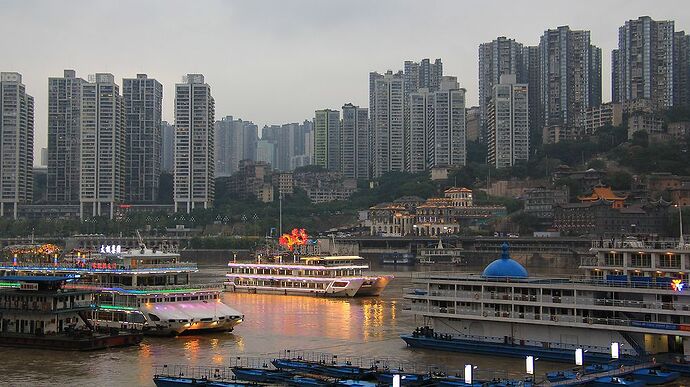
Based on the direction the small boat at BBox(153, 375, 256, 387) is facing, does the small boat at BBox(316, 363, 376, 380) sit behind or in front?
behind

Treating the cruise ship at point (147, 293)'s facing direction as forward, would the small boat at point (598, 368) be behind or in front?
in front

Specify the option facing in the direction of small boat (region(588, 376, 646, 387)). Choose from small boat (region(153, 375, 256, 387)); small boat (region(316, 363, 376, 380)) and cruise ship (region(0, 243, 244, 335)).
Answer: the cruise ship

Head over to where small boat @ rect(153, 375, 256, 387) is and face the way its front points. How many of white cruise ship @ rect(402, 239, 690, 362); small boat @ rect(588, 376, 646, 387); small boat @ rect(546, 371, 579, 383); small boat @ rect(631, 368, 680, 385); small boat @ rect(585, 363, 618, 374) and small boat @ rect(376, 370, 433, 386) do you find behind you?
6

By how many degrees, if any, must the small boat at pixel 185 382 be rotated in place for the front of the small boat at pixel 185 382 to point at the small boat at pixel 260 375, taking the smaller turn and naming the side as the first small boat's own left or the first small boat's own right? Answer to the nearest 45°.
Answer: approximately 180°

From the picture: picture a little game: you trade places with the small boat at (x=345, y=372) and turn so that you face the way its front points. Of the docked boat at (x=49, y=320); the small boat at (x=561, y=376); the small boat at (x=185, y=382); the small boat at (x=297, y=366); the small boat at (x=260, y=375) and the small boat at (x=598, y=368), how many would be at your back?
2

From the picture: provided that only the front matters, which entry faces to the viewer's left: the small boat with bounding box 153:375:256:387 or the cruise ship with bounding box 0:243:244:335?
the small boat

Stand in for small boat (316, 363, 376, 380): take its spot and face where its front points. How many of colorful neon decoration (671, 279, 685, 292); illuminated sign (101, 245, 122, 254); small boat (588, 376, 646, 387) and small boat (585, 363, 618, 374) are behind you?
3

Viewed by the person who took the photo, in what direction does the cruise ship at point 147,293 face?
facing the viewer and to the right of the viewer

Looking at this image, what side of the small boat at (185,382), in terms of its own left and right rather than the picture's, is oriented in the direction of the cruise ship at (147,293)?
right

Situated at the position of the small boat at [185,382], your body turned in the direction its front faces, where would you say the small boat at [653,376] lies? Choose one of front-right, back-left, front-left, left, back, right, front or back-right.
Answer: back

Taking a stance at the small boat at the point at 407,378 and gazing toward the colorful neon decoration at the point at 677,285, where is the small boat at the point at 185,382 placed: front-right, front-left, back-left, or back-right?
back-left

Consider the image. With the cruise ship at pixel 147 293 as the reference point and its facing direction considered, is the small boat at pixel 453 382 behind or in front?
in front

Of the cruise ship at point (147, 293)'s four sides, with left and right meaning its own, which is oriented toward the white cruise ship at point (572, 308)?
front

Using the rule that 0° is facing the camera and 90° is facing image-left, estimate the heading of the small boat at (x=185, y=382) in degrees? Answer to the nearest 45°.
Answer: approximately 90°

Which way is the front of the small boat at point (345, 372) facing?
to the viewer's left
